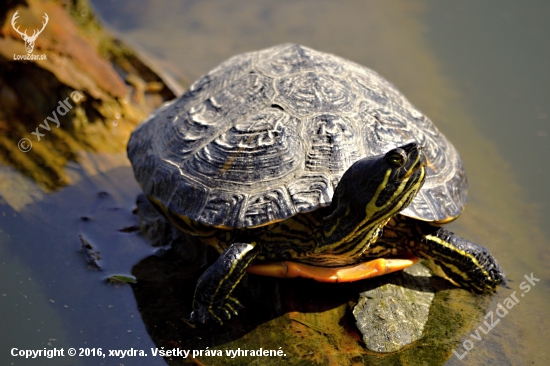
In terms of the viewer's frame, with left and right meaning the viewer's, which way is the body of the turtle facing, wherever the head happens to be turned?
facing the viewer and to the right of the viewer
